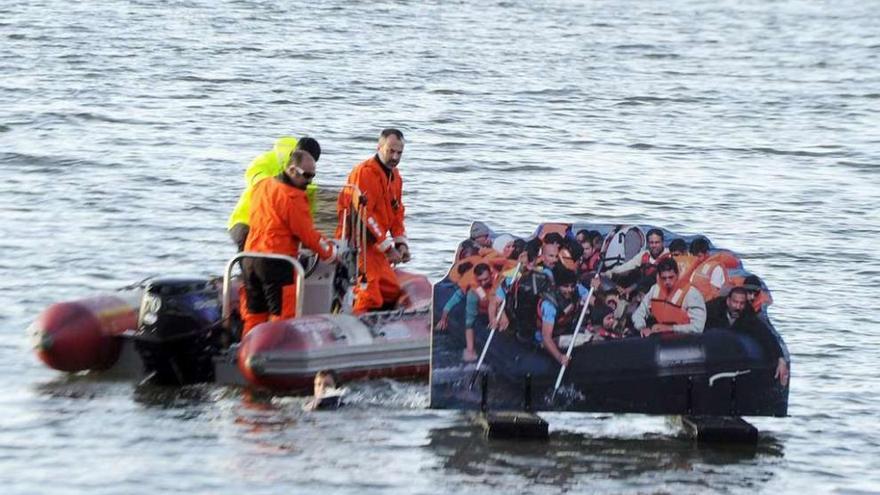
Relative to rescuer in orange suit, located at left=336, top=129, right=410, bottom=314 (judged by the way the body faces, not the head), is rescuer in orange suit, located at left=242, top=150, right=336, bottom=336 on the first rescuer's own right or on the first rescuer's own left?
on the first rescuer's own right

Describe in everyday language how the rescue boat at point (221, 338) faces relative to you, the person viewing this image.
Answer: facing away from the viewer and to the right of the viewer

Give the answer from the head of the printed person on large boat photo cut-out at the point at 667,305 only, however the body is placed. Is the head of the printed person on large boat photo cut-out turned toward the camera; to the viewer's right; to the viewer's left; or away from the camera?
toward the camera

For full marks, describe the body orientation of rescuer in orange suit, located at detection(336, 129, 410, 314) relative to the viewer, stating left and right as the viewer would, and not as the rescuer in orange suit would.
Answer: facing the viewer and to the right of the viewer
